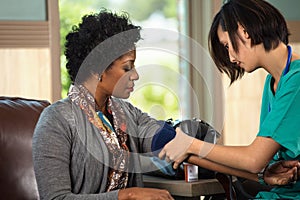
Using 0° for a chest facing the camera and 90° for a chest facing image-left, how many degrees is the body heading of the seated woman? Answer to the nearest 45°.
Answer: approximately 315°

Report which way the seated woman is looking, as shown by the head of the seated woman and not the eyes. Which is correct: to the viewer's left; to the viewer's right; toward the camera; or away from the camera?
to the viewer's right
